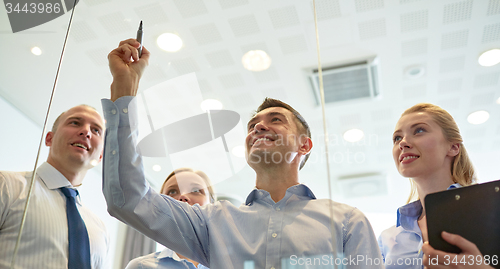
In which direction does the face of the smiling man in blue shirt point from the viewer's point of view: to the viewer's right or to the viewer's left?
to the viewer's left

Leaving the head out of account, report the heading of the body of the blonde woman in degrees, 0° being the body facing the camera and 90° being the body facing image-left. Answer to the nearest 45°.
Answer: approximately 45°
